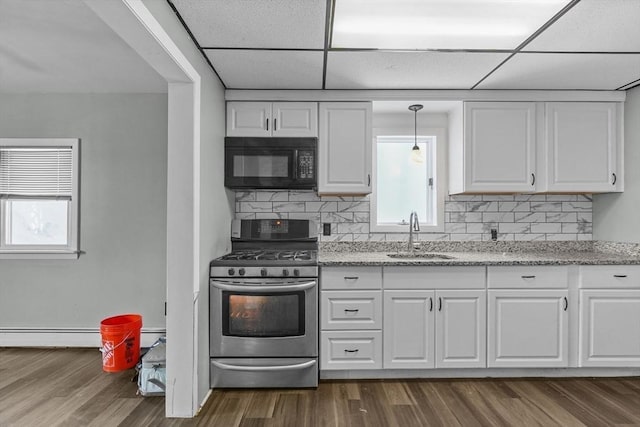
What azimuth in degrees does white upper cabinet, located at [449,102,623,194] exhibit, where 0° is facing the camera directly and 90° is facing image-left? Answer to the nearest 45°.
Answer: approximately 0°

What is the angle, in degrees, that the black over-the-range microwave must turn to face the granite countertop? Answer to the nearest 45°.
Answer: approximately 90° to its left

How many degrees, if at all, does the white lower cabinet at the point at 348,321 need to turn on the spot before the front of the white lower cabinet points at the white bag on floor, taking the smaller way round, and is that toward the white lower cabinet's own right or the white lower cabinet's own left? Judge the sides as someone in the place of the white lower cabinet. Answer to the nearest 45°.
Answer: approximately 90° to the white lower cabinet's own right

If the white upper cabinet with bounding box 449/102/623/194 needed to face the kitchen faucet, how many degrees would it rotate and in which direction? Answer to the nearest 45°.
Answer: approximately 90° to its right

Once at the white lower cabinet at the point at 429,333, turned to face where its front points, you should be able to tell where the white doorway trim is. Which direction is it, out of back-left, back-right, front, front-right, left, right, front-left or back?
front-right

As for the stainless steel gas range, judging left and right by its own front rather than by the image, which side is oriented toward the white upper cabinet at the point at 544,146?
left

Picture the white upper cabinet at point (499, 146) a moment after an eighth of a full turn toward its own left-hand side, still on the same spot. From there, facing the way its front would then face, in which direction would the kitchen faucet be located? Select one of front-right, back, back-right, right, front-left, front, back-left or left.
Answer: back-right

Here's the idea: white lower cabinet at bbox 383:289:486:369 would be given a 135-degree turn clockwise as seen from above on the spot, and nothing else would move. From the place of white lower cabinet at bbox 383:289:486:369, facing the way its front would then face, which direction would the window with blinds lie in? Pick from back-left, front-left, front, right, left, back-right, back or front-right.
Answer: front-left
